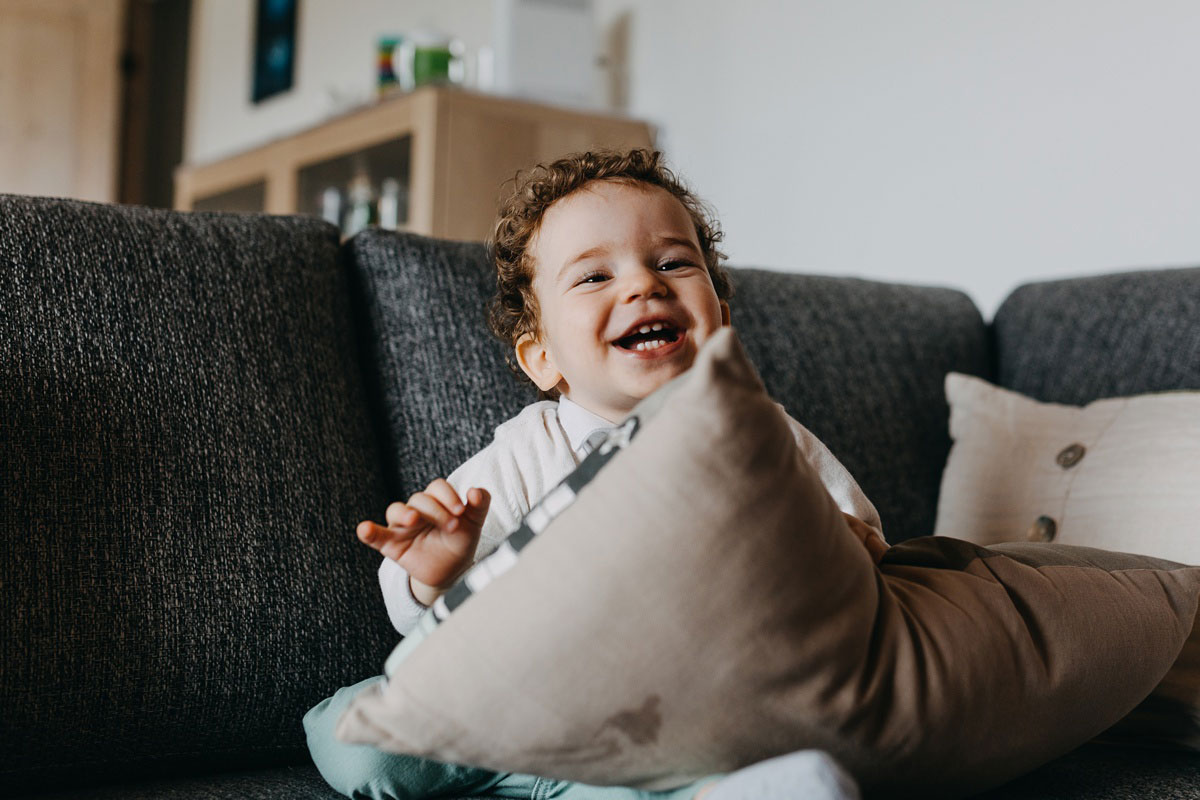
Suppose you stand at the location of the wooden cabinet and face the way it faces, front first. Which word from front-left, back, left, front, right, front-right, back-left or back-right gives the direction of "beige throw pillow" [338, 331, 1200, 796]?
front-left

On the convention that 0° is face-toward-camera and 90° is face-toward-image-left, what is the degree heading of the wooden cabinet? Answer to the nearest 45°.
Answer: approximately 45°

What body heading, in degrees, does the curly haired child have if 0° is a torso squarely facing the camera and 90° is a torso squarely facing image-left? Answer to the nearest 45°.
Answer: approximately 0°

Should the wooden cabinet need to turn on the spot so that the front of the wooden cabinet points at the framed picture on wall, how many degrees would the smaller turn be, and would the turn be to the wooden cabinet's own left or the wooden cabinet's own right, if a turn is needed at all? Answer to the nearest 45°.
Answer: approximately 135° to the wooden cabinet's own right
